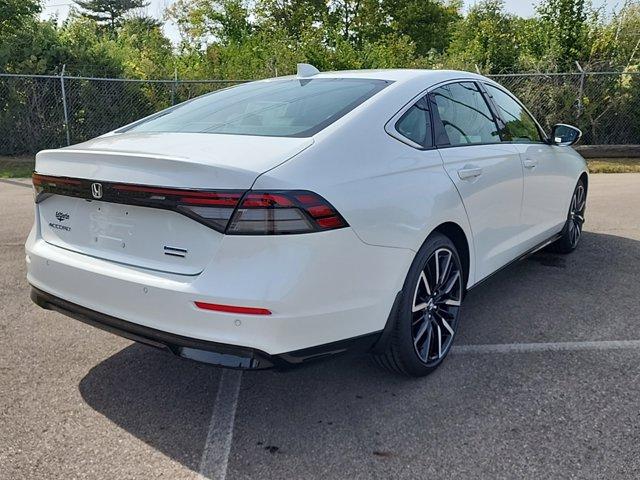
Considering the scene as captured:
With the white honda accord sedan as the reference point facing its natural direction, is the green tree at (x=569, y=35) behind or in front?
in front

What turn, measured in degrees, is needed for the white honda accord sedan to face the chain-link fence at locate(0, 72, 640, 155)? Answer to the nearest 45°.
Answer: approximately 45° to its left

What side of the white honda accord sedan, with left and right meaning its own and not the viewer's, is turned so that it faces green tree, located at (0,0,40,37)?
left

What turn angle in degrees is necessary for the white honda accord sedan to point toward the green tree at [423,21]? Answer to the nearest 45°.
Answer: approximately 45° to its left

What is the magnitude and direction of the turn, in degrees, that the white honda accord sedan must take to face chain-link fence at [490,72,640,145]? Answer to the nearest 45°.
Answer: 0° — it already faces it

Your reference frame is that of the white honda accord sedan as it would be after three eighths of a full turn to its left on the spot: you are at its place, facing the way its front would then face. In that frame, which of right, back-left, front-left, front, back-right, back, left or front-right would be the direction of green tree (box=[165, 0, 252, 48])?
right

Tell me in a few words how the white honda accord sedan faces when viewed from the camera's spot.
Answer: facing away from the viewer and to the right of the viewer
